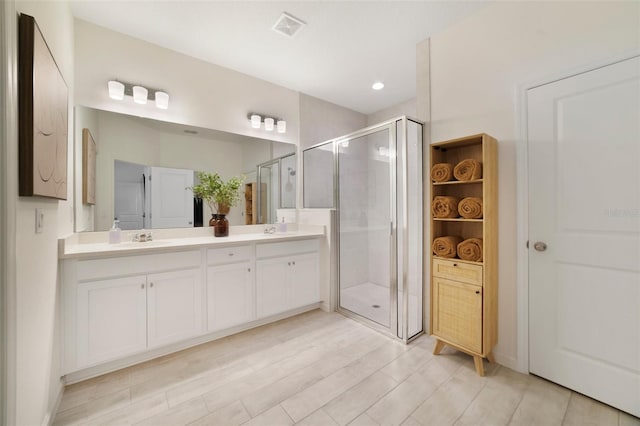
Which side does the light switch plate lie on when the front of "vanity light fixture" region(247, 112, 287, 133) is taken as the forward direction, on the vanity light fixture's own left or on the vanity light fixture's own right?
on the vanity light fixture's own right

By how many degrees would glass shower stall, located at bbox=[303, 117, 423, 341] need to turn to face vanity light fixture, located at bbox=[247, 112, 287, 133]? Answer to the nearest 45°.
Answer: approximately 45° to its right

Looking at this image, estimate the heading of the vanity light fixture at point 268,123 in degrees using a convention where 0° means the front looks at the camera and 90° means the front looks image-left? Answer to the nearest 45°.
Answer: approximately 315°

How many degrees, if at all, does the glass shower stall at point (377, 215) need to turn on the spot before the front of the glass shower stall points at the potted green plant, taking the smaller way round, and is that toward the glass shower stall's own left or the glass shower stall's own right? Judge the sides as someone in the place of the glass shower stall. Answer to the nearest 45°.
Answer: approximately 45° to the glass shower stall's own right

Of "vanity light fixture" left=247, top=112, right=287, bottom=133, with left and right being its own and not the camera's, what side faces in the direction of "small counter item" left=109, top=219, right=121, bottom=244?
right

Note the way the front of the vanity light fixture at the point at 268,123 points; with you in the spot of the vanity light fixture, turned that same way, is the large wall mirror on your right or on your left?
on your right

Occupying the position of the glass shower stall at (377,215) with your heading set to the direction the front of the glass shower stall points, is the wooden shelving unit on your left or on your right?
on your left

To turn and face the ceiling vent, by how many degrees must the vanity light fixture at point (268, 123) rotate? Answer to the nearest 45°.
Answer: approximately 45° to its right

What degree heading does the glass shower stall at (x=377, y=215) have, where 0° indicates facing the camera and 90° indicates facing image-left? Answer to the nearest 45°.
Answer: approximately 45°
